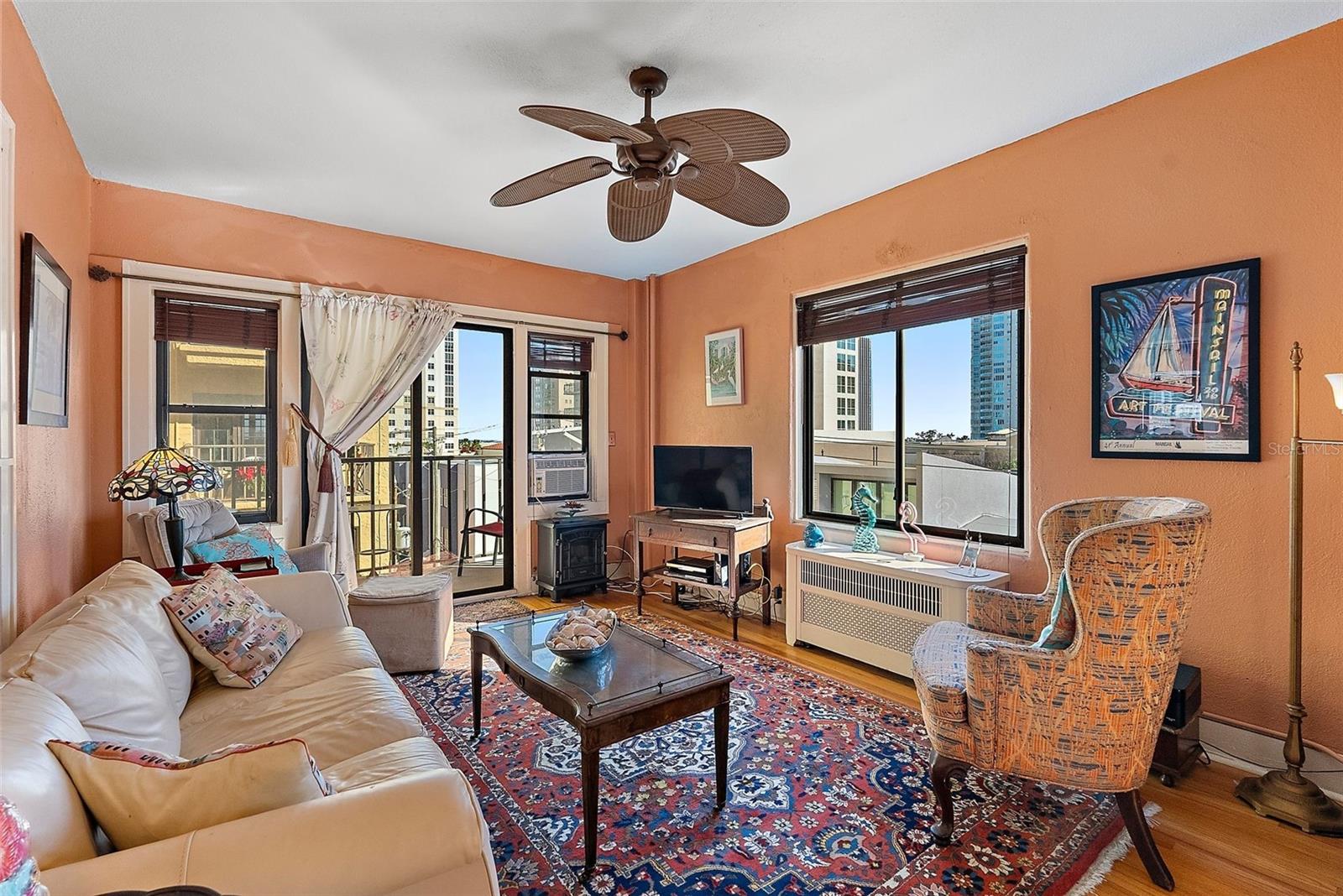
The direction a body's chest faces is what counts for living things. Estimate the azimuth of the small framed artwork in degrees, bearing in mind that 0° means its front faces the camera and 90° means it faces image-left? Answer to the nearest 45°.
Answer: approximately 45°

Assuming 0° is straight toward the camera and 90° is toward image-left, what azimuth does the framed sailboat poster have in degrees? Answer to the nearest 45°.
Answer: approximately 45°

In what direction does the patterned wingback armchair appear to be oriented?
to the viewer's left

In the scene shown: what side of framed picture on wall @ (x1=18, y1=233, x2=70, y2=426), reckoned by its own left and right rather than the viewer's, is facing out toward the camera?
right

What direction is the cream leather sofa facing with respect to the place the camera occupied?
facing to the right of the viewer

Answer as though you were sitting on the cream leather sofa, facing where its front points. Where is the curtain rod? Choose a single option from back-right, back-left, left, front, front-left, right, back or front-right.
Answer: left

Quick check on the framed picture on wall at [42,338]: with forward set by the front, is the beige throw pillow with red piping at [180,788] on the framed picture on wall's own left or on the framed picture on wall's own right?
on the framed picture on wall's own right

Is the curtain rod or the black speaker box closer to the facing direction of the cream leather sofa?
the black speaker box

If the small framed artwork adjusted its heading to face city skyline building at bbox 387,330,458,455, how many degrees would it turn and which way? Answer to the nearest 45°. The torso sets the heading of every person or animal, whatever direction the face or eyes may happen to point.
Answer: approximately 45° to its right

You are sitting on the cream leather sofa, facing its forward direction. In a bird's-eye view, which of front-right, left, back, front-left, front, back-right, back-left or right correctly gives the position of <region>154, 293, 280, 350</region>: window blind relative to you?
left

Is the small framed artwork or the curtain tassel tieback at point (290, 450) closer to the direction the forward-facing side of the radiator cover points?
the curtain tassel tieback

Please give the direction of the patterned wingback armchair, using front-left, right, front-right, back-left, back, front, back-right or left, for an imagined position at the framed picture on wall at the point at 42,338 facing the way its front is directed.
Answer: front-right

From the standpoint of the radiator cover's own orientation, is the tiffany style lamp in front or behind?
in front

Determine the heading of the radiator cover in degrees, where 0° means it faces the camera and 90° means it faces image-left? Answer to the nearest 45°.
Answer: approximately 45°
